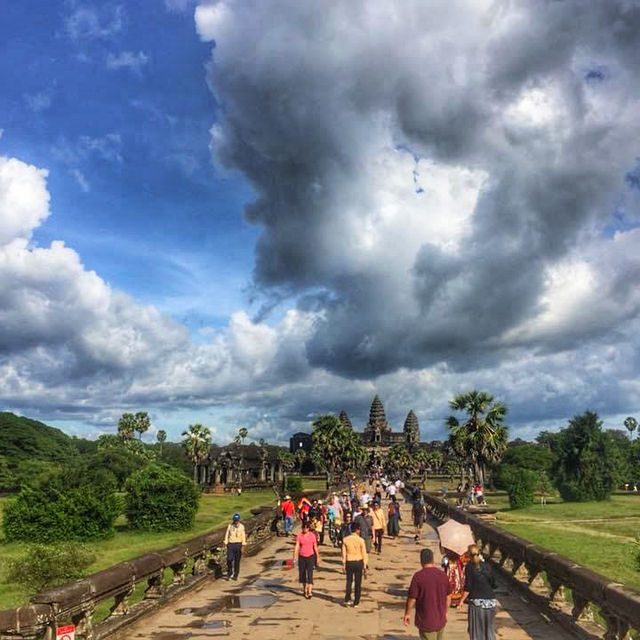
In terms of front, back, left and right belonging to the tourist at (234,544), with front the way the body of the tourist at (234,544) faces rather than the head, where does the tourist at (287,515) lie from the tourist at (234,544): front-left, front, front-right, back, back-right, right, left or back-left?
back

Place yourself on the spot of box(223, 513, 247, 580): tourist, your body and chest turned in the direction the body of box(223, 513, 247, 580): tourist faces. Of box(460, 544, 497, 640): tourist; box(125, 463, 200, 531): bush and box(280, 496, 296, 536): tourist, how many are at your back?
2

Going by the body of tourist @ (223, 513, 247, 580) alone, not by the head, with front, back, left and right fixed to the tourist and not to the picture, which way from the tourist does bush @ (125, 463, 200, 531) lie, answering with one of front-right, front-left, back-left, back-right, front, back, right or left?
back

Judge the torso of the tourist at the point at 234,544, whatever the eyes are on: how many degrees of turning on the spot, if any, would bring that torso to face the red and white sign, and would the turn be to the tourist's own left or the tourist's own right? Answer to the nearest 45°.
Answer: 0° — they already face it

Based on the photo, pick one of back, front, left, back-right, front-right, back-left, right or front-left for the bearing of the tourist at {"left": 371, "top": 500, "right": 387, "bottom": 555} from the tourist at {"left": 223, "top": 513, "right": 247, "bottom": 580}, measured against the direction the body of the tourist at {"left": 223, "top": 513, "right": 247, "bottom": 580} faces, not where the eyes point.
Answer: back-left

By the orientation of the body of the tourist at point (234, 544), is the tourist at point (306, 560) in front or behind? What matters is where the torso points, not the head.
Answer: in front

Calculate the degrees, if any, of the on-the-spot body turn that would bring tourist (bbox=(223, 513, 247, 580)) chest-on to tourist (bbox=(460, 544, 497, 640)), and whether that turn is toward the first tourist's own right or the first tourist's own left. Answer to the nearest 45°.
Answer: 0° — they already face them

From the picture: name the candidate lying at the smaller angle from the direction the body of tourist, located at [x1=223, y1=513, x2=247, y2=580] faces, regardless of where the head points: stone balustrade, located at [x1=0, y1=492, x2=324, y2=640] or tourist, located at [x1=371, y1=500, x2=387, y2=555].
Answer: the stone balustrade

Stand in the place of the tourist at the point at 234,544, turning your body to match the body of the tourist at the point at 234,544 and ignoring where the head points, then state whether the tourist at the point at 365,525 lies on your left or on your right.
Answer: on your left

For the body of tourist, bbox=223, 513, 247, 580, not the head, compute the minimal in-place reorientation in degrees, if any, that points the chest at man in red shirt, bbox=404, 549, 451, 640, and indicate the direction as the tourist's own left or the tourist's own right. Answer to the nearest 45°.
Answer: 0° — they already face them

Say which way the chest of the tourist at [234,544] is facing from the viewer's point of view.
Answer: toward the camera

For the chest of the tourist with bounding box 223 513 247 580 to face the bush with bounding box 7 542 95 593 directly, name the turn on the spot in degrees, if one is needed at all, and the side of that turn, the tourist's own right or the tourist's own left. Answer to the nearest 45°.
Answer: approximately 135° to the tourist's own right

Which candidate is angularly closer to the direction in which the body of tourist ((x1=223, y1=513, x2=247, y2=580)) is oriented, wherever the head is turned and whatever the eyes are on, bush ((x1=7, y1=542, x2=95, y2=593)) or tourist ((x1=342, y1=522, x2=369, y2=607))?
the tourist
